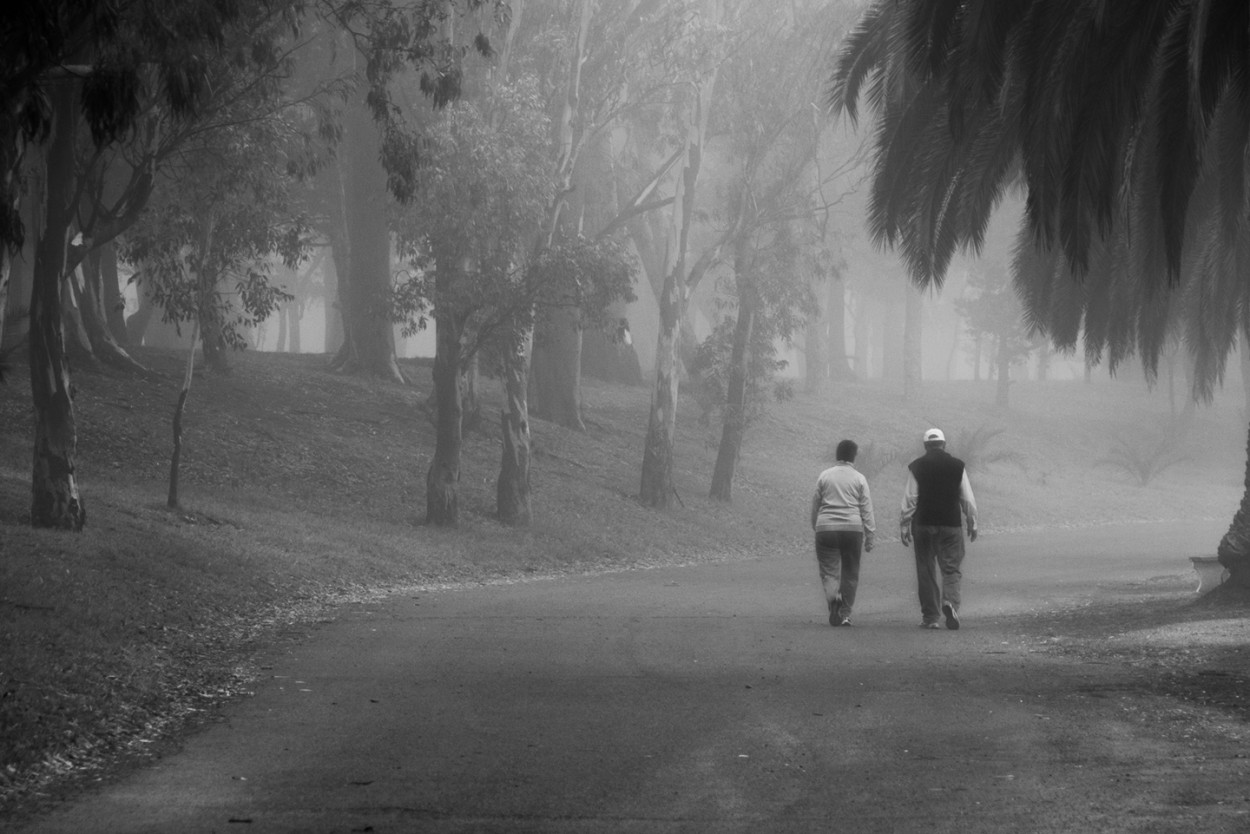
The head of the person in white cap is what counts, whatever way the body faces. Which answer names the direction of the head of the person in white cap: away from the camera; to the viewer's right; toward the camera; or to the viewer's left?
away from the camera

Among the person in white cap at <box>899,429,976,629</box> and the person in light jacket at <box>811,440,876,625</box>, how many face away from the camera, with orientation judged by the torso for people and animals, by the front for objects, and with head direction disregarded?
2

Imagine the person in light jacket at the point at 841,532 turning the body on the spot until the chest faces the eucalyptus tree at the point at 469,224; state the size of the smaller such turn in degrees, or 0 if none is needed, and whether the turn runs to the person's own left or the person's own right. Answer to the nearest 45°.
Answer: approximately 45° to the person's own left

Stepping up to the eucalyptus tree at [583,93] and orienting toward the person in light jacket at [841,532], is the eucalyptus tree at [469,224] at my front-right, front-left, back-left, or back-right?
front-right

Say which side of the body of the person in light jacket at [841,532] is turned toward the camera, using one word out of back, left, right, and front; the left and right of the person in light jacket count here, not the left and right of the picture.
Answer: back

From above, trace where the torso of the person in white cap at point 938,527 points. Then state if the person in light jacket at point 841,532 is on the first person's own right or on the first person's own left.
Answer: on the first person's own left

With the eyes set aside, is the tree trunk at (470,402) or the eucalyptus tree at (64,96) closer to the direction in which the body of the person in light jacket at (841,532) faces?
the tree trunk

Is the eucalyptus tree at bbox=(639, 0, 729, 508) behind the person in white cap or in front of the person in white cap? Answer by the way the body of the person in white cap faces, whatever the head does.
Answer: in front

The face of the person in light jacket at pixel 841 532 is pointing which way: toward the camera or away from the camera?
away from the camera

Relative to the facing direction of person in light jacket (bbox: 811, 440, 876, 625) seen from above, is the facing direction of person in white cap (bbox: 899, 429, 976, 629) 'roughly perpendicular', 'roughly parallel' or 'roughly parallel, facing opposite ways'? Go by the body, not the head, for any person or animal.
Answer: roughly parallel

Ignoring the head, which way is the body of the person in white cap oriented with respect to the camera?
away from the camera

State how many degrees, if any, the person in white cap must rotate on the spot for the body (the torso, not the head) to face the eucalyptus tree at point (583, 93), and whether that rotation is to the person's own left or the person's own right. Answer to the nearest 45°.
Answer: approximately 45° to the person's own left

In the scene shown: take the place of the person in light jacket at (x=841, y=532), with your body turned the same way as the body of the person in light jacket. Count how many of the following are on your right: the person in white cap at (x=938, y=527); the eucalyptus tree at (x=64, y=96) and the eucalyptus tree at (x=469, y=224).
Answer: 1

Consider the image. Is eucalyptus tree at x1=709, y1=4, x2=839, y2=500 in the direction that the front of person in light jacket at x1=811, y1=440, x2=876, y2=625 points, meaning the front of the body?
yes
